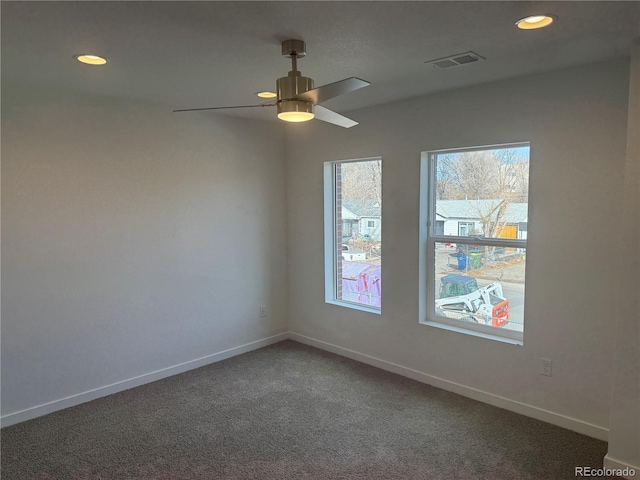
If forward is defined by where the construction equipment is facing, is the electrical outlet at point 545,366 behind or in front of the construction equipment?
behind

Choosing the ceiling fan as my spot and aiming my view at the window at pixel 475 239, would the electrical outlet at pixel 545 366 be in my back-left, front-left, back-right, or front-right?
front-right

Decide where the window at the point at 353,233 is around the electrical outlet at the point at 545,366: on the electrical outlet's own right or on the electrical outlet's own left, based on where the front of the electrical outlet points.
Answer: on the electrical outlet's own right

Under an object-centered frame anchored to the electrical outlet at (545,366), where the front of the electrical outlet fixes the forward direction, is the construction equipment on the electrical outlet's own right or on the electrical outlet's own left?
on the electrical outlet's own right

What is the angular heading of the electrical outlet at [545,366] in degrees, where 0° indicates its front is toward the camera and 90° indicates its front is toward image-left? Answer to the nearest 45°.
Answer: approximately 45°

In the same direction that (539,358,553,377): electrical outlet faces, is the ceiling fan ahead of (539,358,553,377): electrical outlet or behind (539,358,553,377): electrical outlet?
ahead

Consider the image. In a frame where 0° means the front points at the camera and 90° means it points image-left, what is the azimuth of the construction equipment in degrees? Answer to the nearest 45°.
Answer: approximately 135°

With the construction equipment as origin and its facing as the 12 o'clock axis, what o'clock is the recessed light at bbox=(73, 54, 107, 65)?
The recessed light is roughly at 9 o'clock from the construction equipment.

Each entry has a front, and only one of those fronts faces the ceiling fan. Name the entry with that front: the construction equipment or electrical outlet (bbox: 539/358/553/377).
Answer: the electrical outlet

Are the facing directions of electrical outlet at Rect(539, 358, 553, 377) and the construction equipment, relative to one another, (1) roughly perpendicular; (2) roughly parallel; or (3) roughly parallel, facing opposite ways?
roughly perpendicular
